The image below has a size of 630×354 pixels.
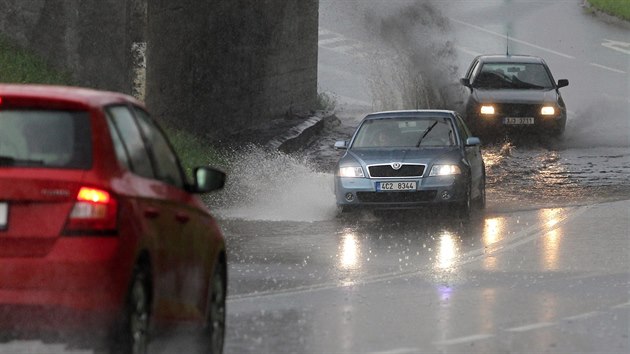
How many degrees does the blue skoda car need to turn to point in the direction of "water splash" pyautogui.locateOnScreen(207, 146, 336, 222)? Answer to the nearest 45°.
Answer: approximately 135° to its right

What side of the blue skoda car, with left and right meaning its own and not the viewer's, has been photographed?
front

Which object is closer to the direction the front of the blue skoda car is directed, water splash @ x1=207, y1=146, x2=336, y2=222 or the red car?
the red car

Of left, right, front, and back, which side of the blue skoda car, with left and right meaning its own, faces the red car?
front
